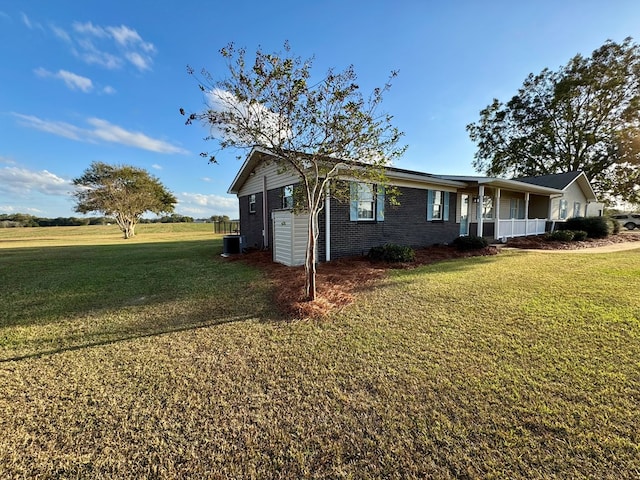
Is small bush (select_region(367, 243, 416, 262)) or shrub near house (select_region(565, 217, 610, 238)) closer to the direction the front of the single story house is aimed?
the small bush

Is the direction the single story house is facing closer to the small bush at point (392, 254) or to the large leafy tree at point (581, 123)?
the small bush

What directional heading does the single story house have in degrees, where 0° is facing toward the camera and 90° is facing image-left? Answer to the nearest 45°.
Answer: approximately 315°

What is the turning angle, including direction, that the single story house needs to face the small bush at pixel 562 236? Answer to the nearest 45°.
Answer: approximately 90° to its left

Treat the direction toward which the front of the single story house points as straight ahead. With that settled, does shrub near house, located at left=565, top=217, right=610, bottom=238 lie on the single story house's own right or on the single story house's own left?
on the single story house's own left

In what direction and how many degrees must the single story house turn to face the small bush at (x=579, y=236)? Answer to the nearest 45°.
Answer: approximately 90° to its left

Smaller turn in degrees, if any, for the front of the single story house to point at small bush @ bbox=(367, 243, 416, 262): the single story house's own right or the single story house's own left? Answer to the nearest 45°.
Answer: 0° — it already faces it

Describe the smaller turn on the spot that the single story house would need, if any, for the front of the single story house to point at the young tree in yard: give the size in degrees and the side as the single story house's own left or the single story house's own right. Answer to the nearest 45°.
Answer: approximately 45° to the single story house's own right

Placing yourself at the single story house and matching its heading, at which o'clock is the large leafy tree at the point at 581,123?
The large leafy tree is roughly at 9 o'clock from the single story house.

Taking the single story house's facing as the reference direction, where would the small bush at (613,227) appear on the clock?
The small bush is roughly at 9 o'clock from the single story house.
